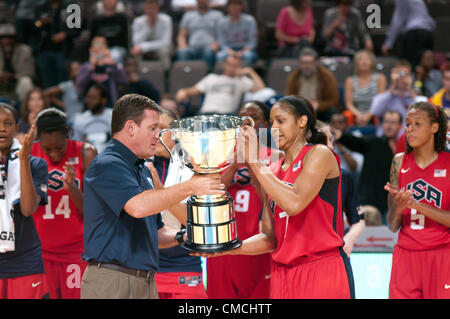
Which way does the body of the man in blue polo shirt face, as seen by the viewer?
to the viewer's right

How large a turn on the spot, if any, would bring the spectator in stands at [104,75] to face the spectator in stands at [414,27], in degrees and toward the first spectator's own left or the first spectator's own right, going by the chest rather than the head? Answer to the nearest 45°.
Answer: approximately 90° to the first spectator's own left

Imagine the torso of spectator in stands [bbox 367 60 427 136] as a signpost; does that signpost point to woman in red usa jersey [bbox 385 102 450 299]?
yes

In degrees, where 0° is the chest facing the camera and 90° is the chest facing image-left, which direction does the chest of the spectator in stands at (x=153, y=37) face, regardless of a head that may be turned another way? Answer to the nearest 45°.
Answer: approximately 0°

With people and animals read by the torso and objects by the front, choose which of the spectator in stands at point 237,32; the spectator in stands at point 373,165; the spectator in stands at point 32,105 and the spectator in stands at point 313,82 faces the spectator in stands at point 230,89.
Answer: the spectator in stands at point 237,32

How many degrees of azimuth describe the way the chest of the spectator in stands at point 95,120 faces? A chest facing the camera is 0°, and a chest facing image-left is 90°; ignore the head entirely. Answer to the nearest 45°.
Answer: approximately 0°

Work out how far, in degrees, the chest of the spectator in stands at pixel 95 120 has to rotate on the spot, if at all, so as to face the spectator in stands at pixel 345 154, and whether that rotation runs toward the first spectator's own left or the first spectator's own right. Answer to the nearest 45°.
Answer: approximately 90° to the first spectator's own left

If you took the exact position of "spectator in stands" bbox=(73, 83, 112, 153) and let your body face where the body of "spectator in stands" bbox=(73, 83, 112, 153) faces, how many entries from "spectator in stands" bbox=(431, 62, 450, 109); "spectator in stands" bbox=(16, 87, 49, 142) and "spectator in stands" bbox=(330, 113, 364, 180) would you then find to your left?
2

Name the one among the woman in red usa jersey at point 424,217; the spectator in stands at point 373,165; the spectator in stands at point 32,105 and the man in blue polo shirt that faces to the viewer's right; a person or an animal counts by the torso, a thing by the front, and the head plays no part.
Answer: the man in blue polo shirt

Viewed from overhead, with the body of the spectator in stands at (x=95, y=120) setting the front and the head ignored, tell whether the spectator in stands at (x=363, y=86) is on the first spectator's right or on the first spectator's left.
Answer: on the first spectator's left
